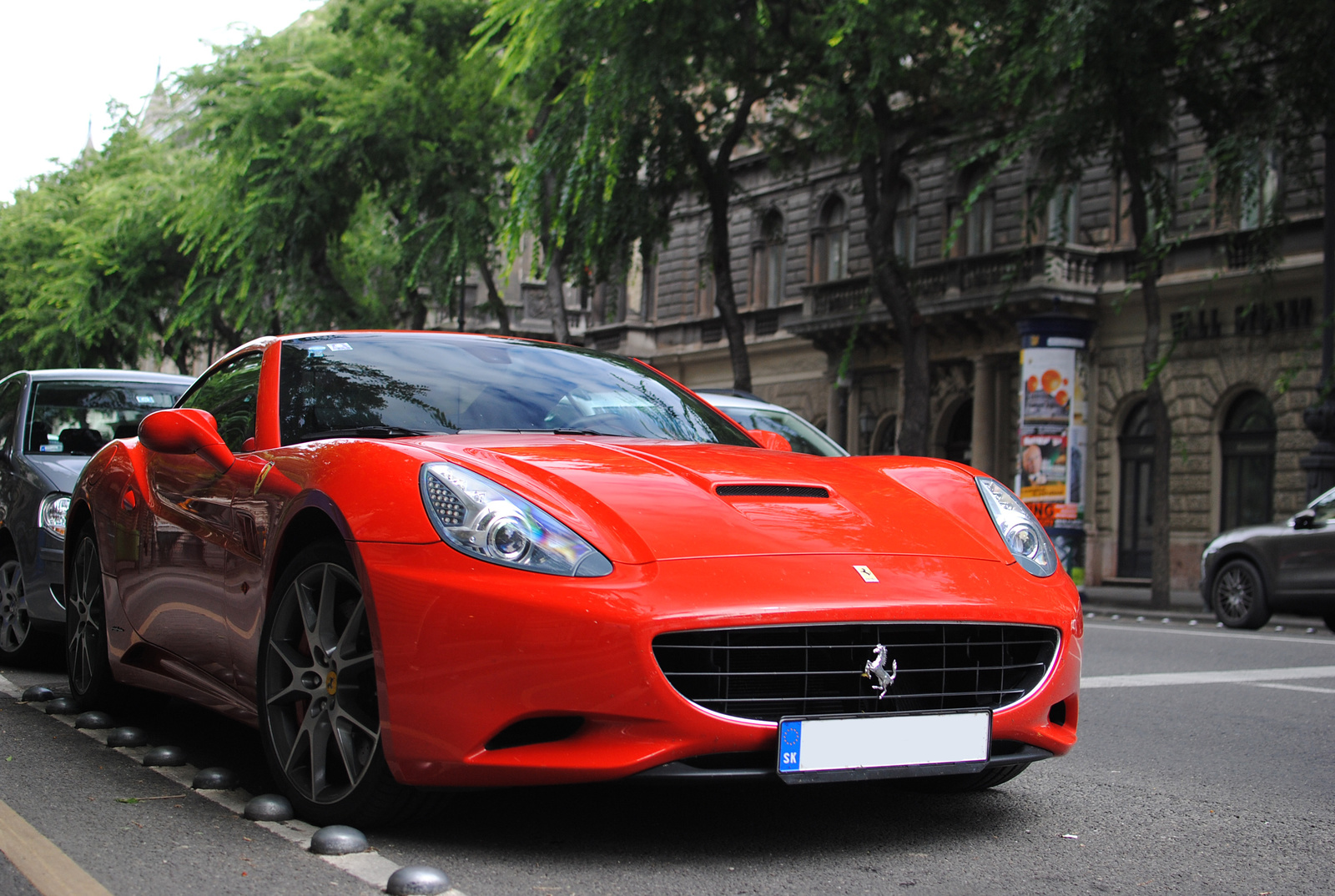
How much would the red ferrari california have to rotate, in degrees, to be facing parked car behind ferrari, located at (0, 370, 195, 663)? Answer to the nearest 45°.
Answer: approximately 180°

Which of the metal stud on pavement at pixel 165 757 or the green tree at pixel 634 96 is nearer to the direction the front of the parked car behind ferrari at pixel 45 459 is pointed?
the metal stud on pavement

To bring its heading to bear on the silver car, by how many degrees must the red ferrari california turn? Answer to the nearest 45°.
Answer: approximately 135° to its left

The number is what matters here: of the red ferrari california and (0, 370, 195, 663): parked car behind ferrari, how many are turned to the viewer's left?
0

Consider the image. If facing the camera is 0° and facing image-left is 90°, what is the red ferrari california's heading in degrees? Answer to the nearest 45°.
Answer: approximately 315°

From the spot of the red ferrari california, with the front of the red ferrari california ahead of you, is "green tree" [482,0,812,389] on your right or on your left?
on your left

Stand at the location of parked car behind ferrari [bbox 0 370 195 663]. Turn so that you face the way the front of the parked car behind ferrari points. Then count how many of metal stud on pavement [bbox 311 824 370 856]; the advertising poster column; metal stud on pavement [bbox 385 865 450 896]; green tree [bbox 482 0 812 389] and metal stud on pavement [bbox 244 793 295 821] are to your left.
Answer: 2

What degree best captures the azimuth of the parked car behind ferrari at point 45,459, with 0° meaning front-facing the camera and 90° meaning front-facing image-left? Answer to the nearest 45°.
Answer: approximately 315°

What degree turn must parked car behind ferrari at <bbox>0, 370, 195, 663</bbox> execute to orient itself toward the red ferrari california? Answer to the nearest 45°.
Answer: approximately 45° to its right

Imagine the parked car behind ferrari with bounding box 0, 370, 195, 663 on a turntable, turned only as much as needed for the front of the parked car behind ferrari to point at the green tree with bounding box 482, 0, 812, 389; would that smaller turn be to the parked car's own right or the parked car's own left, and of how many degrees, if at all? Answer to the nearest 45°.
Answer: approximately 90° to the parked car's own left

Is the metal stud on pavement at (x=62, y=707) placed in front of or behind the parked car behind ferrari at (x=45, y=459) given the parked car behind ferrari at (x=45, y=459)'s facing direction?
in front
